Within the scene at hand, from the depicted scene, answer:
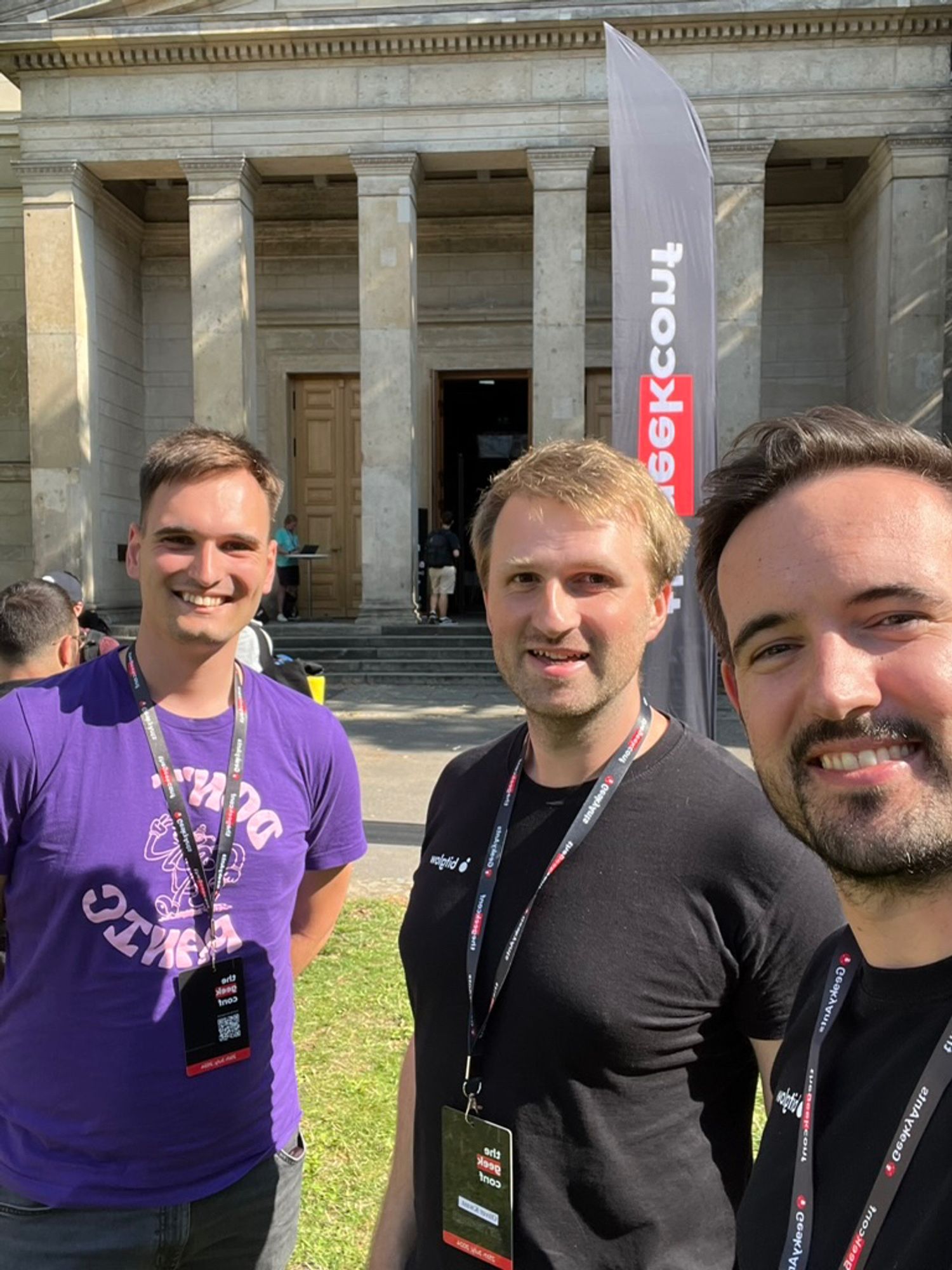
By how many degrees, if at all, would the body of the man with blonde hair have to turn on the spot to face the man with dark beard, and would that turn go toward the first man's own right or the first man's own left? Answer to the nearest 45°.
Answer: approximately 90° to the first man's own left

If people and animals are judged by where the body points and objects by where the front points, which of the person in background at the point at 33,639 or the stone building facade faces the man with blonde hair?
the stone building facade

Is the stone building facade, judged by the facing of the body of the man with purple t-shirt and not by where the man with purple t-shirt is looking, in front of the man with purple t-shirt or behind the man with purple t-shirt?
behind

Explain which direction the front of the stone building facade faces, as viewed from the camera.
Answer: facing the viewer

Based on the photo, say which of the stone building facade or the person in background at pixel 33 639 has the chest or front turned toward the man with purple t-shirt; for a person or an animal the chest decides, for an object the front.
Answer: the stone building facade

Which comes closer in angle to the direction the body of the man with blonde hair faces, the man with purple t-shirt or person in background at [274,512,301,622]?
the man with purple t-shirt

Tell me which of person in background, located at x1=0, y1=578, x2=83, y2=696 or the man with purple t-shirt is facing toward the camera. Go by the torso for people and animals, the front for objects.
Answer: the man with purple t-shirt

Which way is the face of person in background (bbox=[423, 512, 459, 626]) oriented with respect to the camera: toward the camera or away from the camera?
away from the camera

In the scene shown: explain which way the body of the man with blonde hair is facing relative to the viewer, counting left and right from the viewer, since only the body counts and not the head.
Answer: facing the viewer and to the left of the viewer

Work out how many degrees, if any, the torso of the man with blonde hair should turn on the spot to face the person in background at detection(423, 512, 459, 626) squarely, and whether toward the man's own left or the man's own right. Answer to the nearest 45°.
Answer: approximately 135° to the man's own right

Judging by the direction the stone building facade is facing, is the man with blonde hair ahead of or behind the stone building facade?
ahead

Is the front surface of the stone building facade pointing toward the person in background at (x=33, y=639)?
yes

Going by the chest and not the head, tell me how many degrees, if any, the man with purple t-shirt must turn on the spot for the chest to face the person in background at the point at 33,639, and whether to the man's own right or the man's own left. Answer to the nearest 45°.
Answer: approximately 180°

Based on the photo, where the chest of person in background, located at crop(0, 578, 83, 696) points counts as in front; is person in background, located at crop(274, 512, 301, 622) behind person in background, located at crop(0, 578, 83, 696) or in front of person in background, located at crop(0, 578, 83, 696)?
in front

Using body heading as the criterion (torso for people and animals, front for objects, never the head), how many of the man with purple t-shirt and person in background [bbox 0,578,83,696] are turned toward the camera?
1

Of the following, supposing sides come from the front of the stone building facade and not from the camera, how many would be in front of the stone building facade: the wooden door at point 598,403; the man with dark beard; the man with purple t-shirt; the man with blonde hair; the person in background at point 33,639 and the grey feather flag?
5
